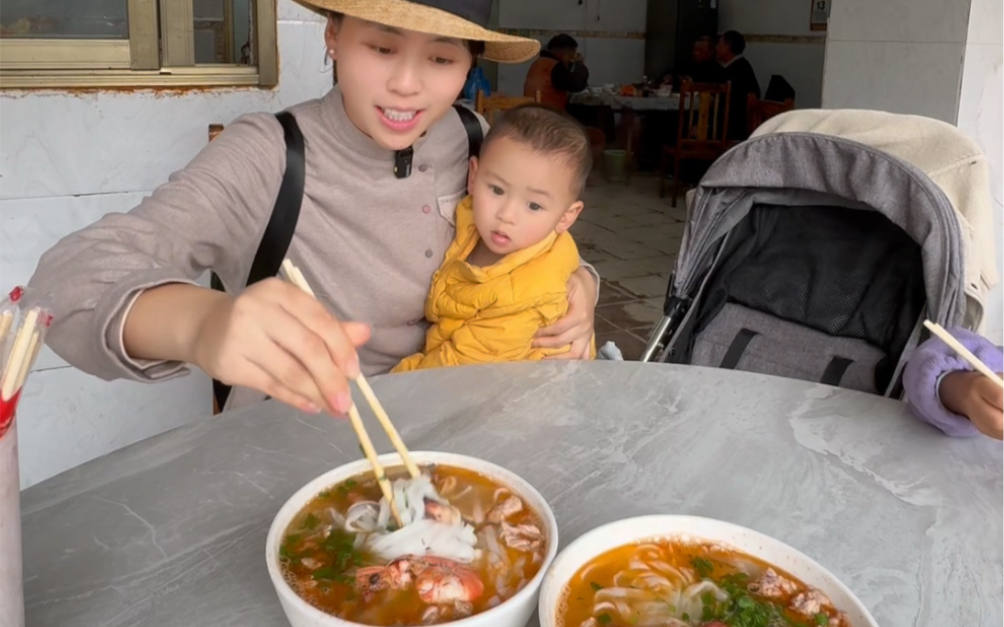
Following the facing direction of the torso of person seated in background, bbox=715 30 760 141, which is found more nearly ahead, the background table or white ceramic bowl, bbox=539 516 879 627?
the background table

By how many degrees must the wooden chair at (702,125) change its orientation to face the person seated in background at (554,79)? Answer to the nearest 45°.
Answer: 0° — it already faces them

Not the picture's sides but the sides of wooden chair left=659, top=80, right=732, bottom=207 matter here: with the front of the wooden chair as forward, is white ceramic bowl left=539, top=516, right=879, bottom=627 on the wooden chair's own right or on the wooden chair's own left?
on the wooden chair's own left

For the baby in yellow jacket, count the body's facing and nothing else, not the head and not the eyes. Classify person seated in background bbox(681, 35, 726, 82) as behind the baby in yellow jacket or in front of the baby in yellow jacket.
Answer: behind

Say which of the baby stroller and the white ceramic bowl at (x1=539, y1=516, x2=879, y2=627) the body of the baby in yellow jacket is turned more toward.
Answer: the white ceramic bowl

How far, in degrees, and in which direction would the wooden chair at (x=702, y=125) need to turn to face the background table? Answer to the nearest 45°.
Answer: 0° — it already faces it

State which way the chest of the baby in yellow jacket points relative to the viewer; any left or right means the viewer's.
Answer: facing the viewer and to the left of the viewer

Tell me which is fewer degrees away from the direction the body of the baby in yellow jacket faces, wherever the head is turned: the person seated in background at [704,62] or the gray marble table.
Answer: the gray marble table

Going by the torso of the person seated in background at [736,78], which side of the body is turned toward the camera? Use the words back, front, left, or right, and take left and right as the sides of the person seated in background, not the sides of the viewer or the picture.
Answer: left

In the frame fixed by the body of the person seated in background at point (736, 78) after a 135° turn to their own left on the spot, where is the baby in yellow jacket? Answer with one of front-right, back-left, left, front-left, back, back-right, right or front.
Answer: front-right

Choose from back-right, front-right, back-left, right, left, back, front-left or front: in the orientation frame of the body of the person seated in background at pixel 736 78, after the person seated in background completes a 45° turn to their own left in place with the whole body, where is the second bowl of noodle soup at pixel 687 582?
front-left

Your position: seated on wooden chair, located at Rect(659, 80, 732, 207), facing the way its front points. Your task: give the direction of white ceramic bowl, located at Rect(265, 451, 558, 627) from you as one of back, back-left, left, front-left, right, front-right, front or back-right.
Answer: back-left

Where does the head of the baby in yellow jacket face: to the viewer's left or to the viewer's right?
to the viewer's left

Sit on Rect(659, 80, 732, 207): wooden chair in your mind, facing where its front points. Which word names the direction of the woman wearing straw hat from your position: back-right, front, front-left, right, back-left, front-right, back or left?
back-left

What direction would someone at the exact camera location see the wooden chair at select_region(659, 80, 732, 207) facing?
facing away from the viewer and to the left of the viewer
